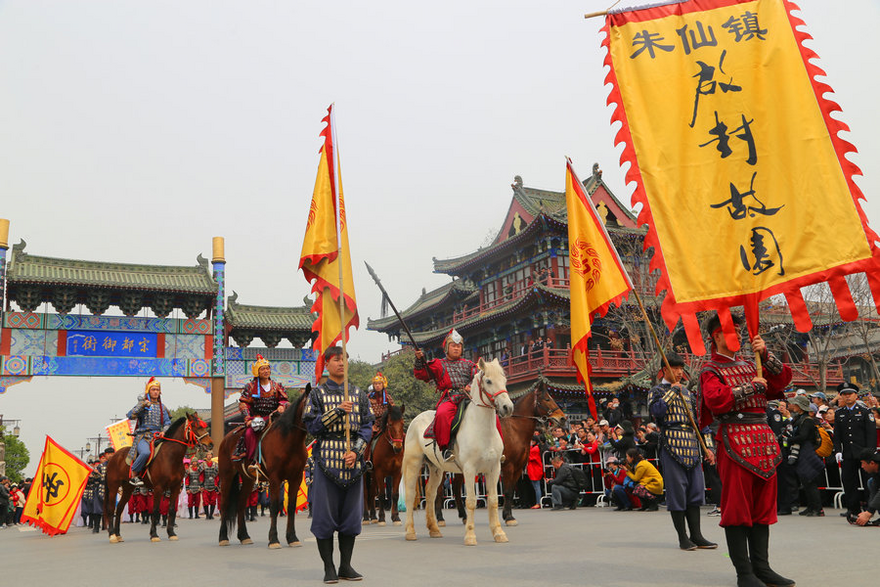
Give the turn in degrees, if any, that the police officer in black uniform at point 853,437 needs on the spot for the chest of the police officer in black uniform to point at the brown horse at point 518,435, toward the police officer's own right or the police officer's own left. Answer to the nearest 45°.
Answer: approximately 45° to the police officer's own right

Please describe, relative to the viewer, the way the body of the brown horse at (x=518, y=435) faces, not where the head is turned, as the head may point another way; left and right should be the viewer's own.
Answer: facing to the right of the viewer

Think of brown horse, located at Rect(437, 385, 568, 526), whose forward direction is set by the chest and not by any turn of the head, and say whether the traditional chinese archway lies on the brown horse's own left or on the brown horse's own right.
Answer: on the brown horse's own left

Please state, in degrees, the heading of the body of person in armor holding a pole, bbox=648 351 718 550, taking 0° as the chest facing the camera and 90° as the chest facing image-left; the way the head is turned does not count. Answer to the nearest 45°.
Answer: approximately 315°

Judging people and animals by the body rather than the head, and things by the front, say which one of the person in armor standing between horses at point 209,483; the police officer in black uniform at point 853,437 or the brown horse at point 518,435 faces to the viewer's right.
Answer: the brown horse
